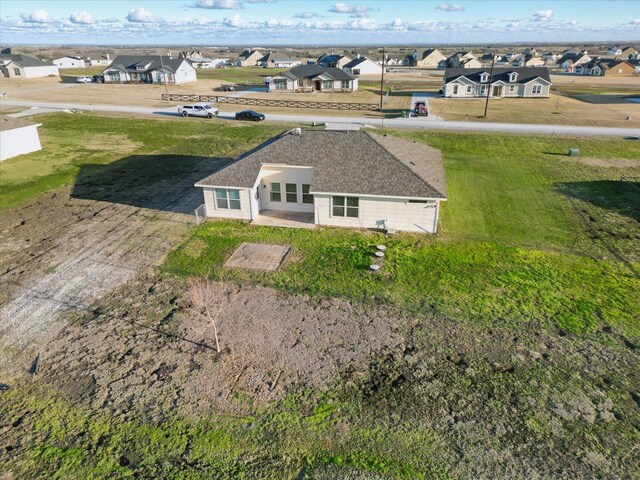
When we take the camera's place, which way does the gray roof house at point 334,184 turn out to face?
facing away from the viewer

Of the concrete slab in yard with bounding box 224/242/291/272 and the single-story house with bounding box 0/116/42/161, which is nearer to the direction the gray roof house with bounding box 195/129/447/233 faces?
the single-story house

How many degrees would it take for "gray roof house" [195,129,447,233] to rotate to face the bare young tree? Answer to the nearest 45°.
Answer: approximately 135° to its left

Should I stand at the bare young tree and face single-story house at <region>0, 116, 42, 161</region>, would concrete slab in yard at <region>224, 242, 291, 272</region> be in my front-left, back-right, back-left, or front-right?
front-right

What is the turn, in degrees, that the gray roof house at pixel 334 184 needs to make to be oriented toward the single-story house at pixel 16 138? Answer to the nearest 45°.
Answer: approximately 45° to its left

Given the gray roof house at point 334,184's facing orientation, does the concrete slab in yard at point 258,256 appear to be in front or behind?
behind
